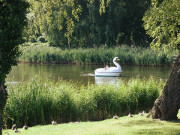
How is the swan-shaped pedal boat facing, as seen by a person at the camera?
facing to the right of the viewer
